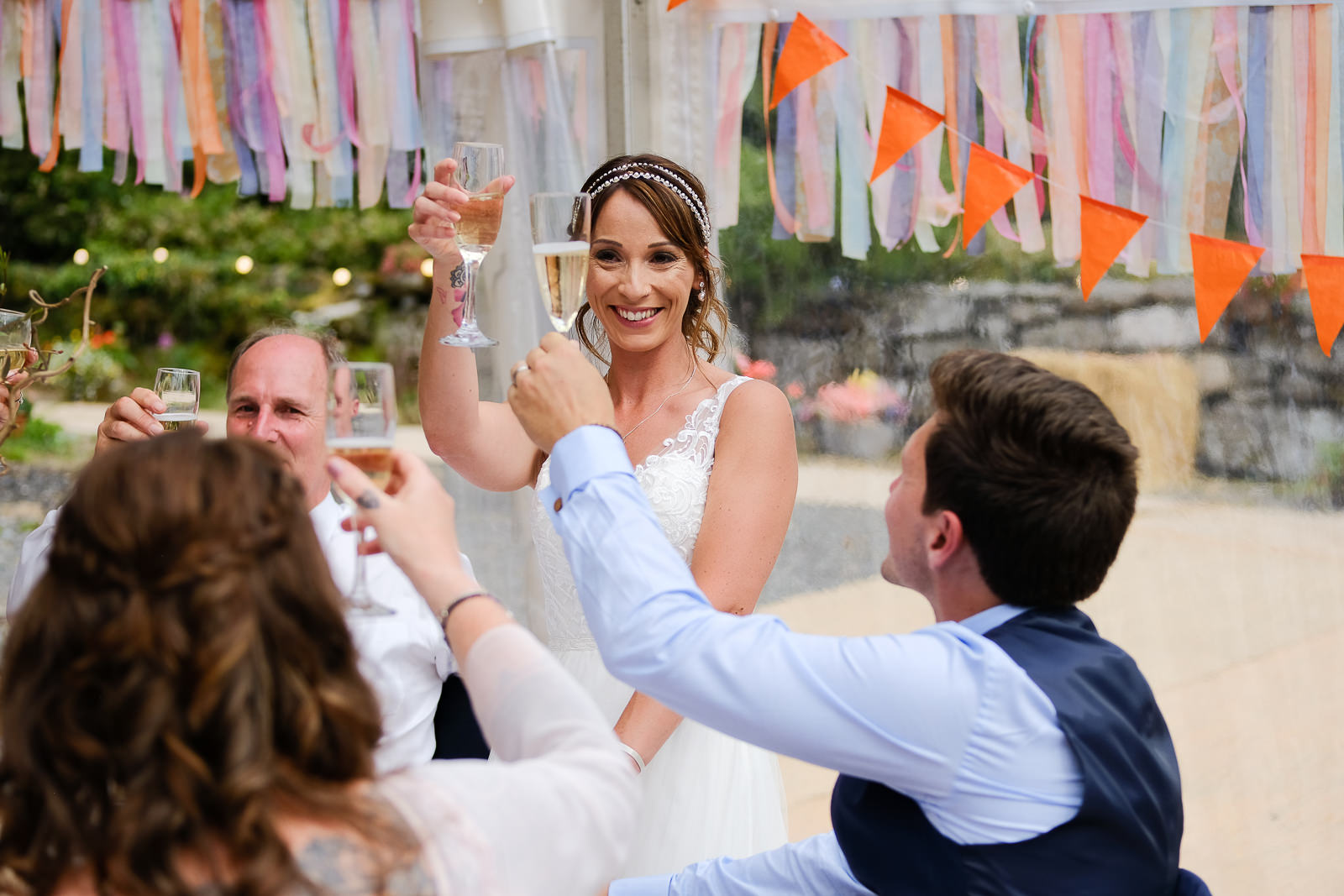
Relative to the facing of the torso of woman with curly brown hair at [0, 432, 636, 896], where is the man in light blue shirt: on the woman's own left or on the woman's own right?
on the woman's own right

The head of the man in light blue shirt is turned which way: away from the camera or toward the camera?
away from the camera

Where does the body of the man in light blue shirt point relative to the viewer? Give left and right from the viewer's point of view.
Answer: facing away from the viewer and to the left of the viewer

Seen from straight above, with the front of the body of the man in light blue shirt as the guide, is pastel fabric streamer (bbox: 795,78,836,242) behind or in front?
in front

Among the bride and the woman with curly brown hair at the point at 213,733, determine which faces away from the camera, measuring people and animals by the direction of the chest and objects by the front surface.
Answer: the woman with curly brown hair

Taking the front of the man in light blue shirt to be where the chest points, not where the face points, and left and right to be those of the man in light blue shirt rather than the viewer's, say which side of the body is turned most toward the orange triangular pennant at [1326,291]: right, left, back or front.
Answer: right

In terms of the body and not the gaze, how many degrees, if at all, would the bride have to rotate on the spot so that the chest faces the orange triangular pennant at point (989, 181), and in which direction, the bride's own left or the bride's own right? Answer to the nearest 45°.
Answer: approximately 180°

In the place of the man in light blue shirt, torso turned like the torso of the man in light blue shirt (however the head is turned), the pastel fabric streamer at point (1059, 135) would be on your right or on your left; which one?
on your right

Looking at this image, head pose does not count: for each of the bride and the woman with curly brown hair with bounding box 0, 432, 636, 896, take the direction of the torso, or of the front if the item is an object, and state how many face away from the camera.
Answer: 1

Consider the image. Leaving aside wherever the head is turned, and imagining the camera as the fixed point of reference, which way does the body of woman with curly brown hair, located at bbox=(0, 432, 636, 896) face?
away from the camera

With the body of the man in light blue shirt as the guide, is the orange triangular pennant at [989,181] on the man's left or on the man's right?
on the man's right

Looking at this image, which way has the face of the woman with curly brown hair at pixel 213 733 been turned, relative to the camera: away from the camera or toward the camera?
away from the camera

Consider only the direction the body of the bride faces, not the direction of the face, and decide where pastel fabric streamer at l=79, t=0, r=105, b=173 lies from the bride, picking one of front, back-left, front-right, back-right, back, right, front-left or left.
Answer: right

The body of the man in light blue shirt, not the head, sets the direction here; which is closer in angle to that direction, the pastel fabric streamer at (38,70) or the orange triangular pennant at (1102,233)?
the pastel fabric streamer
